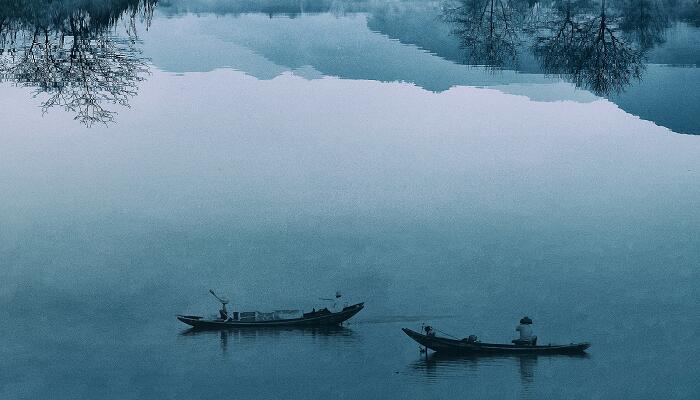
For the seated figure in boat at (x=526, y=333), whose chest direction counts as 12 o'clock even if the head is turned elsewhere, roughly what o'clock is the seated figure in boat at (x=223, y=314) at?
the seated figure in boat at (x=223, y=314) is roughly at 12 o'clock from the seated figure in boat at (x=526, y=333).

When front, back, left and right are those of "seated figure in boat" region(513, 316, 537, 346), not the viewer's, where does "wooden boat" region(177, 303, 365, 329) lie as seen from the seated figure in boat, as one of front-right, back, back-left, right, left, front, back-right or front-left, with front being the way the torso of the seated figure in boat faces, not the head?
left
